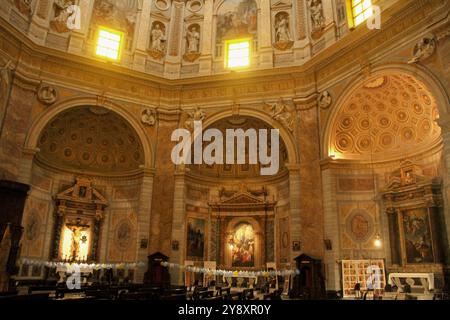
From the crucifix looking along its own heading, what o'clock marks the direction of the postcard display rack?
The postcard display rack is roughly at 10 o'clock from the crucifix.

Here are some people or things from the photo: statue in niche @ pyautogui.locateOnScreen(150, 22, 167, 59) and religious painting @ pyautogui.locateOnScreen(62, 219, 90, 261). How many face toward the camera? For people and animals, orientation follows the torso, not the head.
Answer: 2

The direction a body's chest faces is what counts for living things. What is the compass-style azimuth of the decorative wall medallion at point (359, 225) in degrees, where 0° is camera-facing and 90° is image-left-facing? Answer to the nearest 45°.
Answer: approximately 0°

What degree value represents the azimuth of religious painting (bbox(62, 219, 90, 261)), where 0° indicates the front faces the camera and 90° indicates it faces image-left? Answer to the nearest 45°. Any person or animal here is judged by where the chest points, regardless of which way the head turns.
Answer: approximately 0°

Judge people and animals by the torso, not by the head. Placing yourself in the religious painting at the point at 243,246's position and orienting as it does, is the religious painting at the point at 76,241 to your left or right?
on your right
